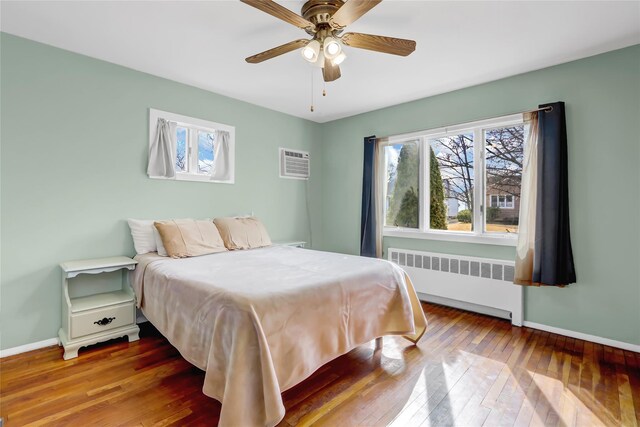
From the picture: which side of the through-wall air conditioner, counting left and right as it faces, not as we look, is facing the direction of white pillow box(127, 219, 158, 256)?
right

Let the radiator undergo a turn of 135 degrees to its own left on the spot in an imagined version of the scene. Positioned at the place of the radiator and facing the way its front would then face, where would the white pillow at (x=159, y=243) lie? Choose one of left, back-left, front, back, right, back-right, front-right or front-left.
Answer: back-right

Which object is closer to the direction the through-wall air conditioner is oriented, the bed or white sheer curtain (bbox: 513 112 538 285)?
the white sheer curtain

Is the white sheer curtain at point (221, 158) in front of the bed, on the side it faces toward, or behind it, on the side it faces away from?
behind

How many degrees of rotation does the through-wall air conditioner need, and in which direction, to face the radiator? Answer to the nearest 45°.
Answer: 0° — it already faces it

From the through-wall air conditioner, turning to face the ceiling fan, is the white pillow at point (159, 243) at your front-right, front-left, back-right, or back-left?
front-right

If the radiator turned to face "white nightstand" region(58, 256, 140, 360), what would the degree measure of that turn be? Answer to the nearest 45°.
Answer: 0° — it already faces it

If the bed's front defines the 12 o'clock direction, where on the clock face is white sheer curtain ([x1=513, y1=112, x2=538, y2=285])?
The white sheer curtain is roughly at 10 o'clock from the bed.

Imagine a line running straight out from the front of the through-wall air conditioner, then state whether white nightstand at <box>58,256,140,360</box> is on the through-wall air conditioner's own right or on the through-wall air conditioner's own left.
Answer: on the through-wall air conditioner's own right

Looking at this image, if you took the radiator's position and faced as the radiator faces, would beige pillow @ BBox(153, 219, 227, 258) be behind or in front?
in front

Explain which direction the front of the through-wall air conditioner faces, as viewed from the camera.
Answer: facing the viewer and to the right of the viewer

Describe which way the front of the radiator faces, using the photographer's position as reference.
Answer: facing the viewer and to the left of the viewer

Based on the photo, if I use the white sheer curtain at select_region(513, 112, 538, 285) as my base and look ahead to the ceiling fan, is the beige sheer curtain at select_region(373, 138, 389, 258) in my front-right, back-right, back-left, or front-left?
front-right

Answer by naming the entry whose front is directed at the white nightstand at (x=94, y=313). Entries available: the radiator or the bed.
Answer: the radiator

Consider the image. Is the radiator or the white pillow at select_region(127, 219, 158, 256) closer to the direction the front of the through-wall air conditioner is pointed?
the radiator

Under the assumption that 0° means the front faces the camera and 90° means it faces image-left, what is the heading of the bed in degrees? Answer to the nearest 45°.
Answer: approximately 315°

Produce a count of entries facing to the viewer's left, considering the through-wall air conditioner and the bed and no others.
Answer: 0

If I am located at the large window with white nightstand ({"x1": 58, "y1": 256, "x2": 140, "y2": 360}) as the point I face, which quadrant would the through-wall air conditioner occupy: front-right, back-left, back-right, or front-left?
front-right
